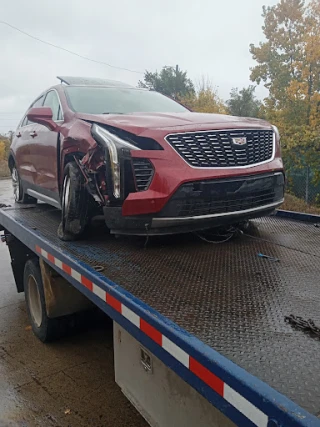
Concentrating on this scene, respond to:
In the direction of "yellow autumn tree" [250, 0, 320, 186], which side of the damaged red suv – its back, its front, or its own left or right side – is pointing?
left

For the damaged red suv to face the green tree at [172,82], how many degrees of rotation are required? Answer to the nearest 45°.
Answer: approximately 135° to its left

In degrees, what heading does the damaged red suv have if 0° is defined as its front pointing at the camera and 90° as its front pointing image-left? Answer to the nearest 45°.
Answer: approximately 315°

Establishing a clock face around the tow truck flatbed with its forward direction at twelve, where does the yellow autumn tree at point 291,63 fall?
The yellow autumn tree is roughly at 8 o'clock from the tow truck flatbed.

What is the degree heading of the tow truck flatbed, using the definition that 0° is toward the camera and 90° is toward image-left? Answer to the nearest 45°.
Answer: approximately 315°

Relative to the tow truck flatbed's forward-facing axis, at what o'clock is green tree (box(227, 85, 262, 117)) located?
The green tree is roughly at 8 o'clock from the tow truck flatbed.

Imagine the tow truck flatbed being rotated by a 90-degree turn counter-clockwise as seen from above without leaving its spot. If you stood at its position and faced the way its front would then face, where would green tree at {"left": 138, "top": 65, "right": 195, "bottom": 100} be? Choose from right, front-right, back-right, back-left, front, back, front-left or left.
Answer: front-left

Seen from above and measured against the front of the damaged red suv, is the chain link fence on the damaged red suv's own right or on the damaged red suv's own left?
on the damaged red suv's own left
